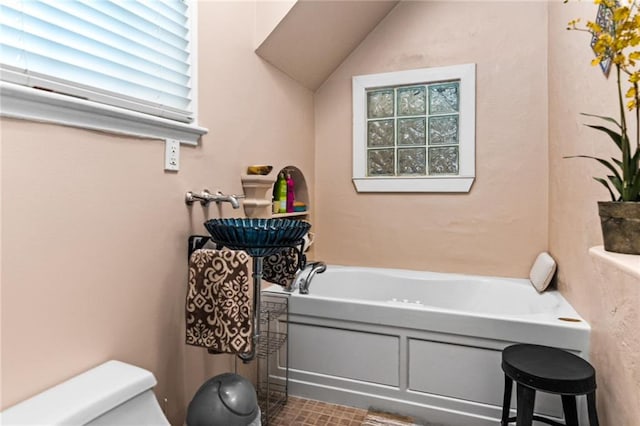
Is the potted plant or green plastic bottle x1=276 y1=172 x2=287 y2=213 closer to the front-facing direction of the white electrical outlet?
the potted plant

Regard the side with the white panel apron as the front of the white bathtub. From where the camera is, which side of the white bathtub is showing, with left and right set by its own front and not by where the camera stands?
front

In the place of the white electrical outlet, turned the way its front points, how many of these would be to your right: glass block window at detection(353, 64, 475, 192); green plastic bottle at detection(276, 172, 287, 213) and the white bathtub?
0

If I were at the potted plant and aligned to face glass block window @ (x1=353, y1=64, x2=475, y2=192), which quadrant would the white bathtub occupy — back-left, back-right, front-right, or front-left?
front-left

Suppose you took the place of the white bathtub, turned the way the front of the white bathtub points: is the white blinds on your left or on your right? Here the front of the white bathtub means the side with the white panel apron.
on your right

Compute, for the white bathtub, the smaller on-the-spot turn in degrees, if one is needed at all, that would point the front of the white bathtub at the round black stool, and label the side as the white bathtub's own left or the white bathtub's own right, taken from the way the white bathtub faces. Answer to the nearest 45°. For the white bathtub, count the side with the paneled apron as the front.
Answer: approximately 45° to the white bathtub's own left

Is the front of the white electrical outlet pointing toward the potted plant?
yes

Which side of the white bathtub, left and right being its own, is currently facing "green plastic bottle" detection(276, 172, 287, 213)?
right

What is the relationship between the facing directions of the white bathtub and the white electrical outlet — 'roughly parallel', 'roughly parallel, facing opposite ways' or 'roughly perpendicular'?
roughly perpendicular

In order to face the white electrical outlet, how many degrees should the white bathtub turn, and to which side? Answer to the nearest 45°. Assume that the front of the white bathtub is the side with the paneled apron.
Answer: approximately 45° to its right

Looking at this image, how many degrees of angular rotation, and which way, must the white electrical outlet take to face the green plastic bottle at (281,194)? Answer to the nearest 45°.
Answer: approximately 90° to its left

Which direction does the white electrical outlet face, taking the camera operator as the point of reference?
facing the viewer and to the right of the viewer

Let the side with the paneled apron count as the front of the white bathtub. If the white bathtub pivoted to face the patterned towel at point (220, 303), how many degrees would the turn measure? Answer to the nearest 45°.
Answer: approximately 45° to its right
